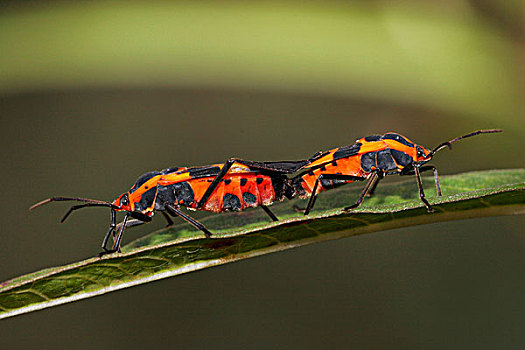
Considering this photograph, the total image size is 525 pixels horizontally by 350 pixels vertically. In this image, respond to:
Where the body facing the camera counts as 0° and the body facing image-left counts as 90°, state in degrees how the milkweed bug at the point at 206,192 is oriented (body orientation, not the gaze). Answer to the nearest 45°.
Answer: approximately 90°

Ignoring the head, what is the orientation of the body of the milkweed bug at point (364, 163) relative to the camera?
to the viewer's right

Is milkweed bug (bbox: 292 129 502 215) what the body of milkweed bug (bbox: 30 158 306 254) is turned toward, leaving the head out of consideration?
no

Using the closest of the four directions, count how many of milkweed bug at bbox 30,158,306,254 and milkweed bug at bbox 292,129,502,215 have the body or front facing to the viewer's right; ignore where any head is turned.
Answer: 1

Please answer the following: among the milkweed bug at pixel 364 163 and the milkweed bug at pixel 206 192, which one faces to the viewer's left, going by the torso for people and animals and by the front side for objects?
the milkweed bug at pixel 206 192

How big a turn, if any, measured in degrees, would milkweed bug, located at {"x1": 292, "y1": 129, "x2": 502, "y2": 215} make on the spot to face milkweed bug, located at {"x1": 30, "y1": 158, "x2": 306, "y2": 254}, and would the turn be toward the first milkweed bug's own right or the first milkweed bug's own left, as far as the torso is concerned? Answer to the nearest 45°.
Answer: approximately 180°
